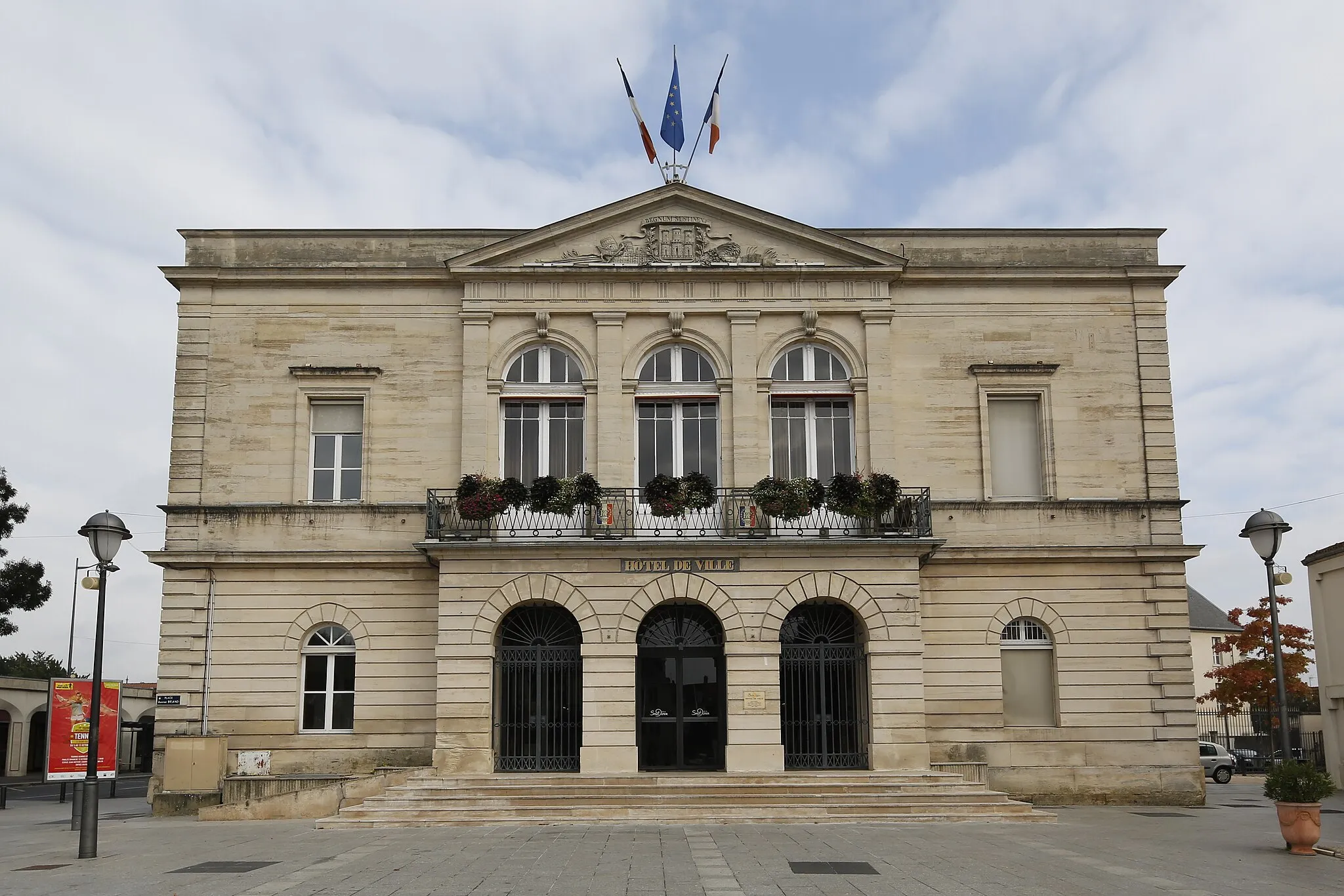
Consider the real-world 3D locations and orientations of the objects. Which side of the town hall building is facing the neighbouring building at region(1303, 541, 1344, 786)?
left

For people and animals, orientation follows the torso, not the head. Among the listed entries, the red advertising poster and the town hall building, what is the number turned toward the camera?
2

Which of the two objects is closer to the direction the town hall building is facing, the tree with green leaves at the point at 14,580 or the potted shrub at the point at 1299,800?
the potted shrub

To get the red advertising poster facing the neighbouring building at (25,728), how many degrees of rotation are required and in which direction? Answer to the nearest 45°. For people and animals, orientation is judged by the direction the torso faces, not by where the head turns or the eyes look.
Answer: approximately 180°

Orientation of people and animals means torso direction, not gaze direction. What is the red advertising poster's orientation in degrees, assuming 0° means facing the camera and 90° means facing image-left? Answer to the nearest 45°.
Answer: approximately 0°

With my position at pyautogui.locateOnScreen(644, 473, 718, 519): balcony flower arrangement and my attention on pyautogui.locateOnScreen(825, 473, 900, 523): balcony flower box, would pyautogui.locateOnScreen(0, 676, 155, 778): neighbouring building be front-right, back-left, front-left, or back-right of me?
back-left

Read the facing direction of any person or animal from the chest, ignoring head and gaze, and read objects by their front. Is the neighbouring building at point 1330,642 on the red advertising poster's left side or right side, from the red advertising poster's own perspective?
on its left

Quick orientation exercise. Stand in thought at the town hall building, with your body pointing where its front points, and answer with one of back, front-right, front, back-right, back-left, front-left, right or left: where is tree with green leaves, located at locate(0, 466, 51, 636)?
back-right

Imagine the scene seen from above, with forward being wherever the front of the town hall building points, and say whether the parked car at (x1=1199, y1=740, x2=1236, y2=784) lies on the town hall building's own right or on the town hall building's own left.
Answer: on the town hall building's own left

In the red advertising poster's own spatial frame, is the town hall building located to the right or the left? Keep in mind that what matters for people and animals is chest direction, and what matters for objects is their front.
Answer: on its left

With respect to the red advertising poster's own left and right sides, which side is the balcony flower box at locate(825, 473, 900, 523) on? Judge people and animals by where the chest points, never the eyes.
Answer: on its left
